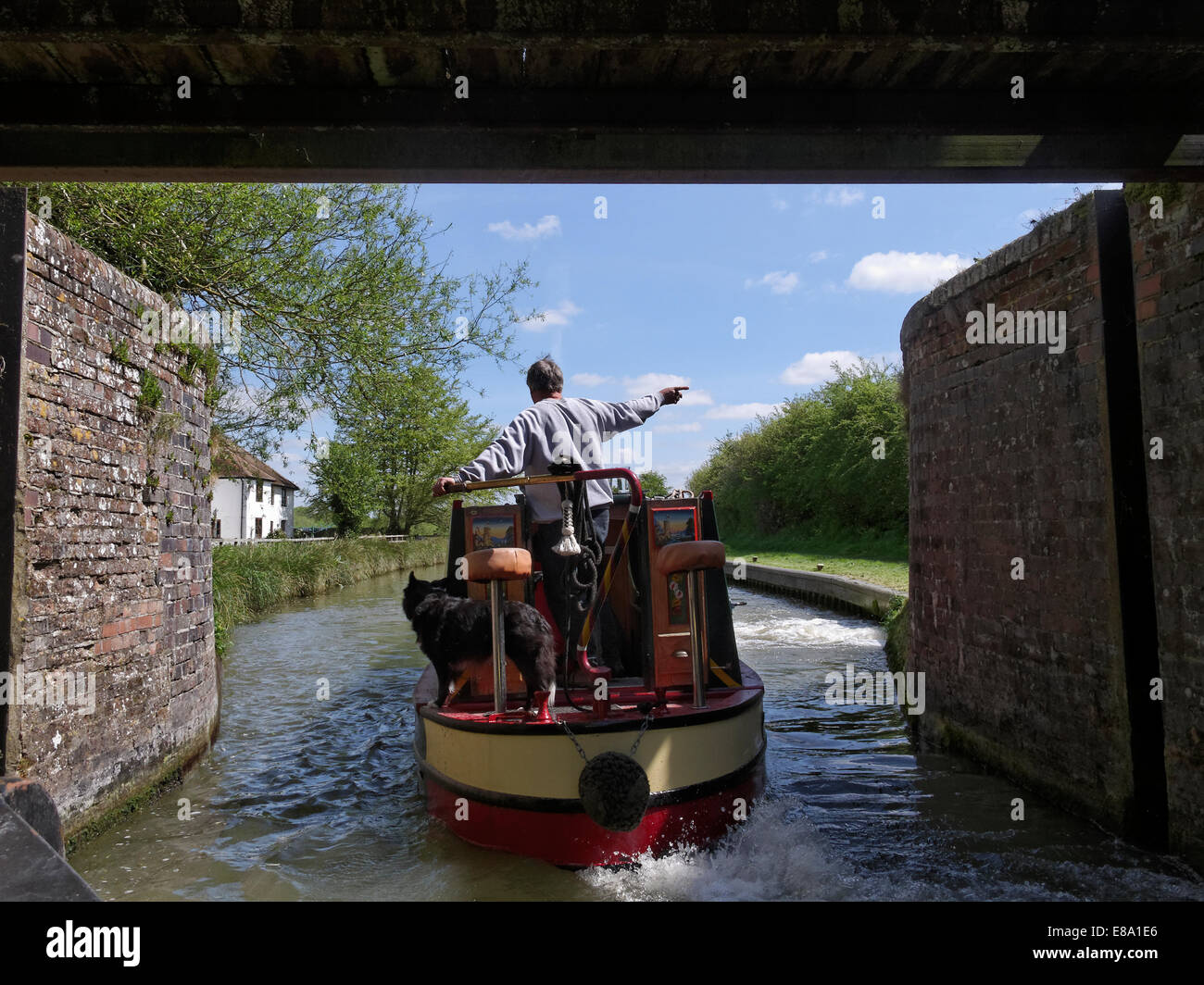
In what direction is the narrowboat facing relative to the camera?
away from the camera

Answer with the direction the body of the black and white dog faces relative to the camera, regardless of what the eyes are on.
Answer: to the viewer's left

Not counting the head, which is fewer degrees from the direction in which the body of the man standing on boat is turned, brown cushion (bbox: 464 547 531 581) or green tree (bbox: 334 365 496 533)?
the green tree

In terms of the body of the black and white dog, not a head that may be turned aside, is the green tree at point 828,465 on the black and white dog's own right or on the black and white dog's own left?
on the black and white dog's own right

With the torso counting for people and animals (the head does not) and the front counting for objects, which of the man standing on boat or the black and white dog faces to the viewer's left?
the black and white dog

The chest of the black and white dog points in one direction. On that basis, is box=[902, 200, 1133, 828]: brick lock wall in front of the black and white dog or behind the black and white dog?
behind

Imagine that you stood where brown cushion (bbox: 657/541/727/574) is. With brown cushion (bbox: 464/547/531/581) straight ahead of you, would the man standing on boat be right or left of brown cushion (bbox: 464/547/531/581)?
right

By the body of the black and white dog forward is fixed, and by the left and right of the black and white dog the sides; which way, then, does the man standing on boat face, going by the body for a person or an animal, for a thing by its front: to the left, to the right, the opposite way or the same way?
to the right

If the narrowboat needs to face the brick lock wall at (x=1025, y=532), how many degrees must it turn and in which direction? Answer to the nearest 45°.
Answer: approximately 90° to its right

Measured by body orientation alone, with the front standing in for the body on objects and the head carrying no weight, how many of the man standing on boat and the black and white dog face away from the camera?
1

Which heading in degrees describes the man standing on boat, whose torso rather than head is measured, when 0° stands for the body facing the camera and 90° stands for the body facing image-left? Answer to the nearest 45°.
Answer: approximately 180°
